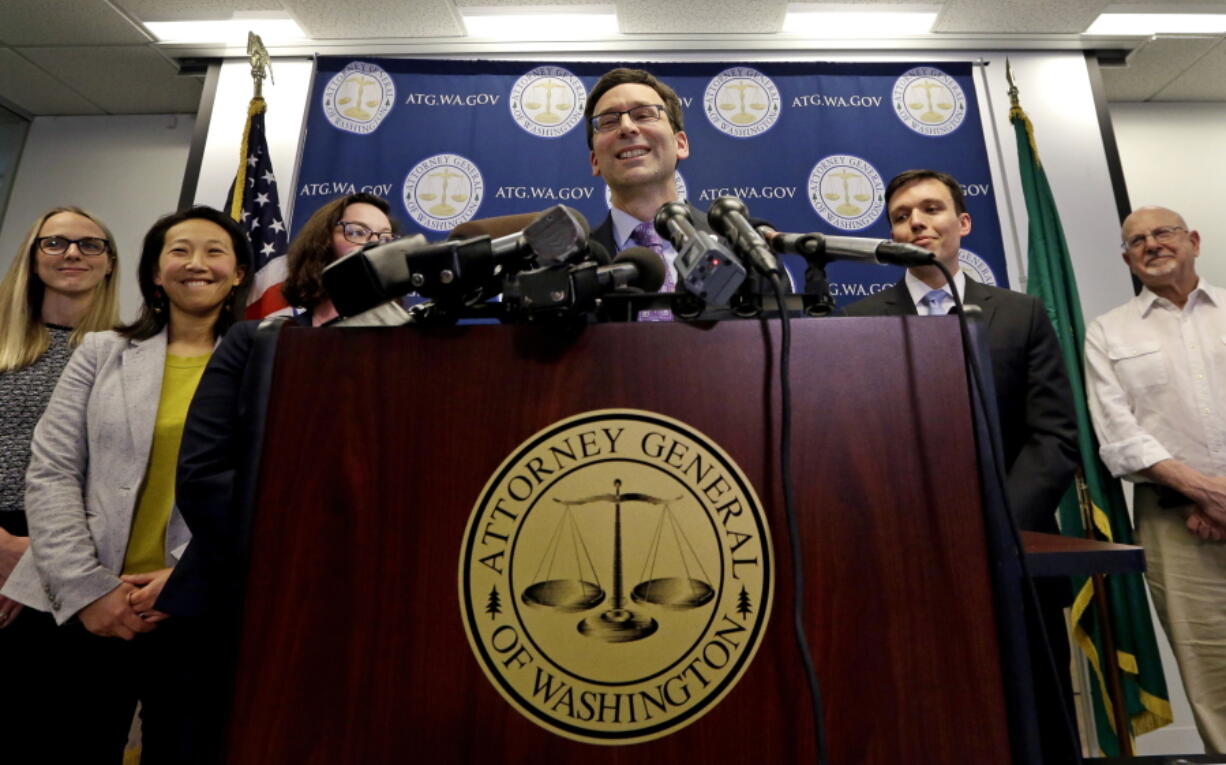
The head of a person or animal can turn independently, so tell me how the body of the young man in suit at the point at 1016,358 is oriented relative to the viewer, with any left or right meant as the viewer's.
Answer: facing the viewer and to the left of the viewer

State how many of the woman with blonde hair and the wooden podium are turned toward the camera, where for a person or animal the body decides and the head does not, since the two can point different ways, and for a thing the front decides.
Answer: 2

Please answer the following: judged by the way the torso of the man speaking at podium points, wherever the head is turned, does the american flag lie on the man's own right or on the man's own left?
on the man's own right

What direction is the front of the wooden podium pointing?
toward the camera

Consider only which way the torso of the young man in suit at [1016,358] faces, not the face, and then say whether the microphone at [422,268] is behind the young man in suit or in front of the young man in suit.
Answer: in front

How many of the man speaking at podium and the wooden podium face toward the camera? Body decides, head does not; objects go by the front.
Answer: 2
